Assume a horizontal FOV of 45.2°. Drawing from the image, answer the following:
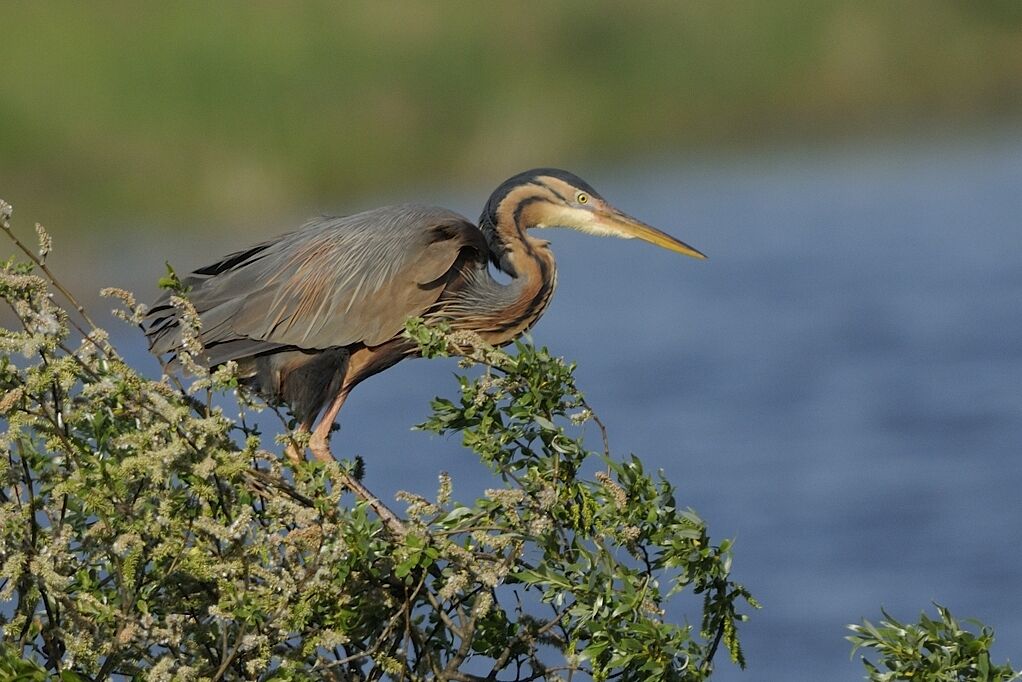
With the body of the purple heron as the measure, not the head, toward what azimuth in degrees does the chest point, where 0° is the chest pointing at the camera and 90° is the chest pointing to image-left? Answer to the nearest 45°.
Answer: approximately 270°
